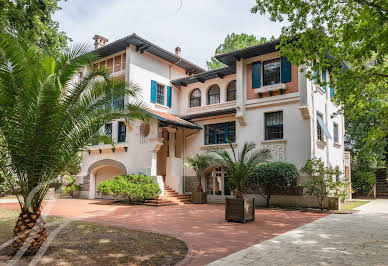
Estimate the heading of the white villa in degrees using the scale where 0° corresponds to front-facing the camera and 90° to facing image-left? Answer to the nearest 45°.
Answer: approximately 45°

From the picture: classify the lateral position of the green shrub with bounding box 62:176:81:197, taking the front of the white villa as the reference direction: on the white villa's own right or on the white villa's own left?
on the white villa's own right

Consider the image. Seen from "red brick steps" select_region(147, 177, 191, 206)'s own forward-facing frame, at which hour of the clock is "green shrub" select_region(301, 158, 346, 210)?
The green shrub is roughly at 10 o'clock from the red brick steps.

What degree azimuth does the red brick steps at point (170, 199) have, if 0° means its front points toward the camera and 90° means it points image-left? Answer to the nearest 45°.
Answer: approximately 0°

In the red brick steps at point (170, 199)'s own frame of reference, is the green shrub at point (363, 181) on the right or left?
on its left

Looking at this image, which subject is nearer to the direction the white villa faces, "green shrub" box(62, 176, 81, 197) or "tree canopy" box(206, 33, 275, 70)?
the green shrub

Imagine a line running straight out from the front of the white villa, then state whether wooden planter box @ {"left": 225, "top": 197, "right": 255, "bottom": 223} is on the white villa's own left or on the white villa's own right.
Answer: on the white villa's own left
